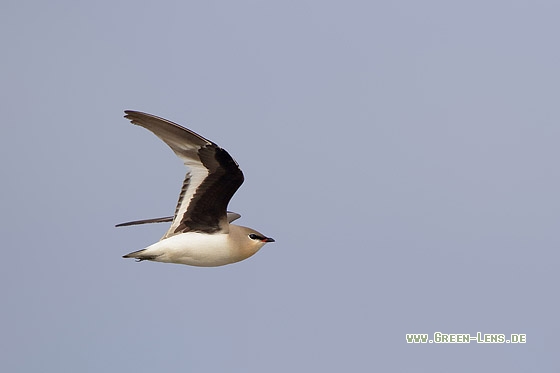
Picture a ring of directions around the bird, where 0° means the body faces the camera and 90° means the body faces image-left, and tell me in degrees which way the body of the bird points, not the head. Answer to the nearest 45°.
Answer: approximately 270°
